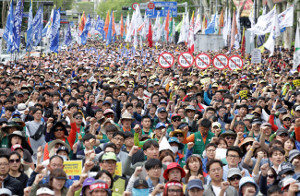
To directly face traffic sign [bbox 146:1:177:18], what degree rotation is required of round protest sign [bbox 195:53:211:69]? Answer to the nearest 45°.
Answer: approximately 180°

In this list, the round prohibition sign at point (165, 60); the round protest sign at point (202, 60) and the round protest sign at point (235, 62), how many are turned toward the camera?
3

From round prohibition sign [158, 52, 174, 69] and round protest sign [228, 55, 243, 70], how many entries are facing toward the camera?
2

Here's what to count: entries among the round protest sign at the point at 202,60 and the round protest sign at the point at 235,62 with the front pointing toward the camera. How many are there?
2

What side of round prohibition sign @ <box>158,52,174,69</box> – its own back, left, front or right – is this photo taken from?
front

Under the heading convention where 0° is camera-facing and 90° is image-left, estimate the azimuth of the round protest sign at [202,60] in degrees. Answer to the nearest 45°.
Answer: approximately 0°

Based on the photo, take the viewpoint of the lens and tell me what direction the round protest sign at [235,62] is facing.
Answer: facing the viewer

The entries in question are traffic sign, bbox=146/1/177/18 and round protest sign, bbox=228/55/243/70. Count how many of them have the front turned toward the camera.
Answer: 2

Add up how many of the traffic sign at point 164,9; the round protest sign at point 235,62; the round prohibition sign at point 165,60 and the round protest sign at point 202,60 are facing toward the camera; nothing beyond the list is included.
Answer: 4
